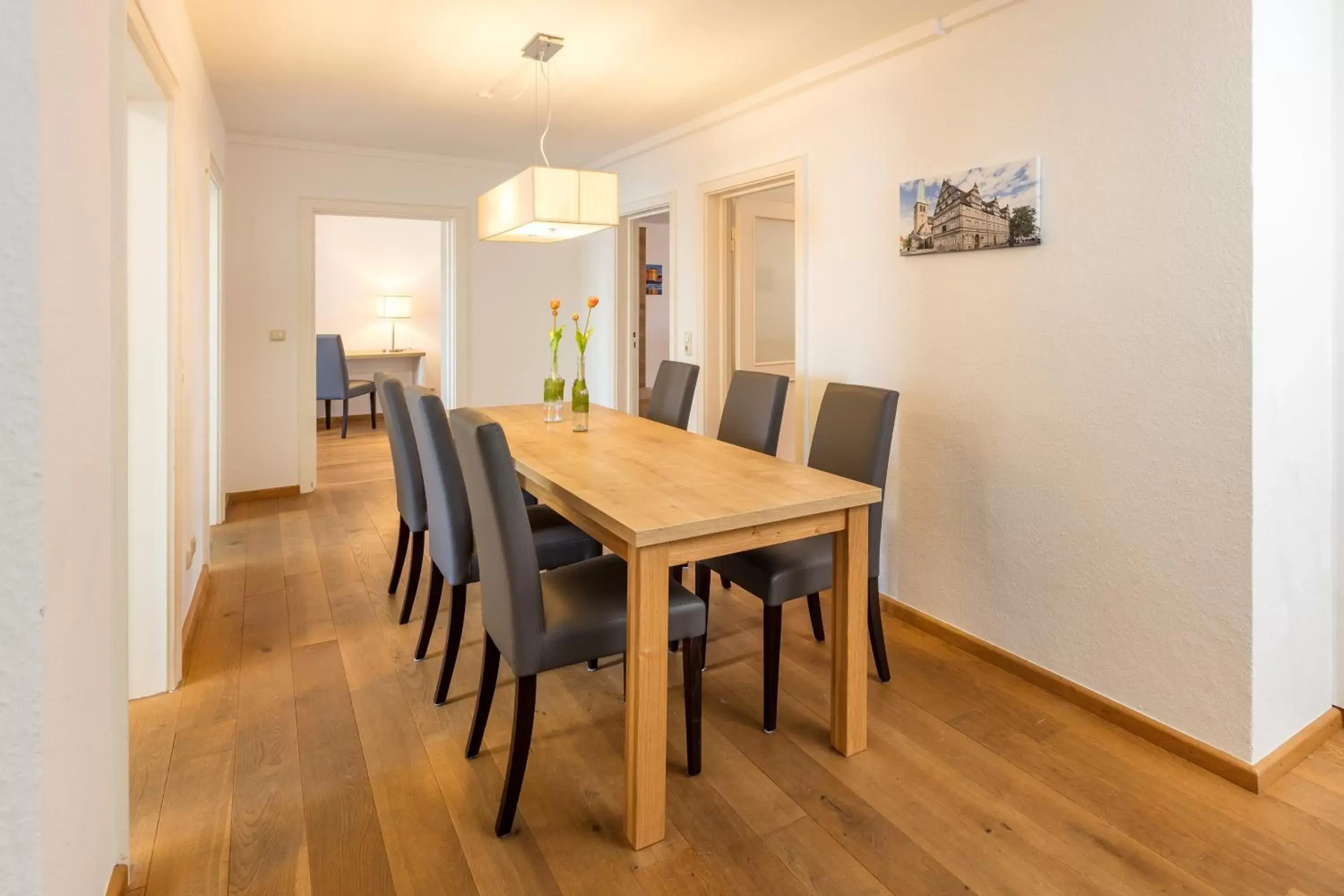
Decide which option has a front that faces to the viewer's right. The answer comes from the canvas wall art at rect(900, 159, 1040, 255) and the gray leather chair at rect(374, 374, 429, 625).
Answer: the gray leather chair

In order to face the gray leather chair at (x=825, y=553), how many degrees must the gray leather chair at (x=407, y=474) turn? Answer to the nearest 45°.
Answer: approximately 45° to its right

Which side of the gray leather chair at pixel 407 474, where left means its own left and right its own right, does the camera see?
right

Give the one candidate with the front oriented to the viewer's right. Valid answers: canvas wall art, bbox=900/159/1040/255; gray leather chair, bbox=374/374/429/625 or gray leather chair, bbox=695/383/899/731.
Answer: gray leather chair, bbox=374/374/429/625

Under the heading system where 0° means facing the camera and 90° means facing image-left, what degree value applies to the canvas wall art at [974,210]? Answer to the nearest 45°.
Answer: approximately 45°

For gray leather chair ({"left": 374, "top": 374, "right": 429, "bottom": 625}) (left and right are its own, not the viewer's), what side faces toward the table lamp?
left

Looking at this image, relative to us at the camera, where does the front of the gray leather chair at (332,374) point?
facing away from the viewer and to the right of the viewer
